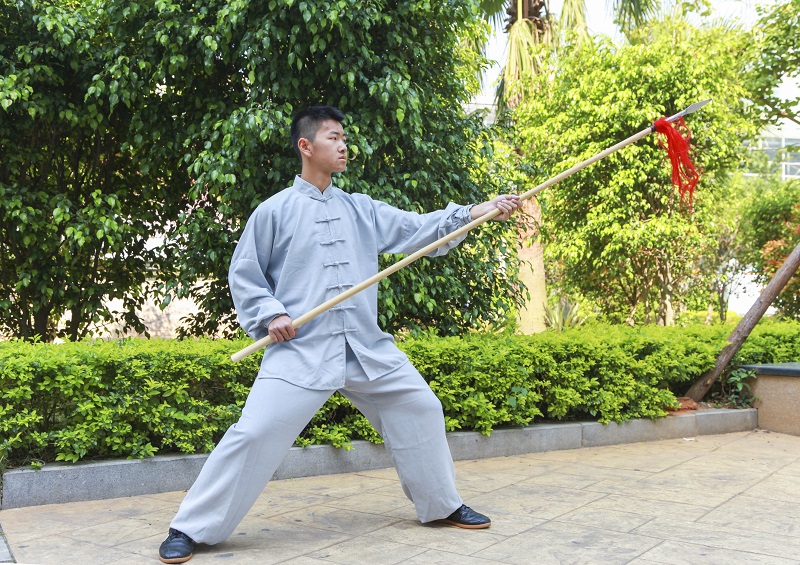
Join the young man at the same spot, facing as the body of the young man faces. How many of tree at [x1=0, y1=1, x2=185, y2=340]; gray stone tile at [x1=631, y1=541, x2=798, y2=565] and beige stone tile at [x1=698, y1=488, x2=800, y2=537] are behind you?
1

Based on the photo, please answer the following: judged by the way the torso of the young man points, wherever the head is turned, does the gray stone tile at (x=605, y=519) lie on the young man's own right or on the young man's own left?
on the young man's own left

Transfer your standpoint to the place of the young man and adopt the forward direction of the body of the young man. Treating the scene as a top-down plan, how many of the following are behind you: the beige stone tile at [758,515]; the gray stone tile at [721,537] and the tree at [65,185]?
1

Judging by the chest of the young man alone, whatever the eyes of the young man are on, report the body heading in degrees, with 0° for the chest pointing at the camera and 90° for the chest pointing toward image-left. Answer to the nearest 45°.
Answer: approximately 315°

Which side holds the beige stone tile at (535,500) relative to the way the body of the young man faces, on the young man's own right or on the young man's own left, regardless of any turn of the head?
on the young man's own left

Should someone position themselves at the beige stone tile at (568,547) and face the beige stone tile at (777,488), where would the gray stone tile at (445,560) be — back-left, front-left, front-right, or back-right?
back-left

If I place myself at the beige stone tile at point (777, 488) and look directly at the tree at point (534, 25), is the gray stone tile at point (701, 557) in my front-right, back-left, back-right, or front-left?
back-left

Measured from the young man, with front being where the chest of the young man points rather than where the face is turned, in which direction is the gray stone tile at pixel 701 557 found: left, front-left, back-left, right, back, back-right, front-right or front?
front-left

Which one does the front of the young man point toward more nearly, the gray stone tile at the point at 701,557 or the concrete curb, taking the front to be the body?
the gray stone tile
